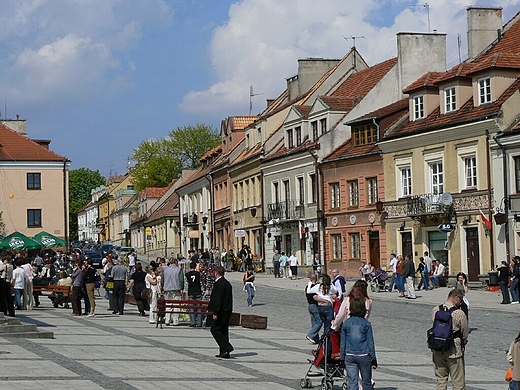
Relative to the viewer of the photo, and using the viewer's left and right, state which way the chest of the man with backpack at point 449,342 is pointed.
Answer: facing away from the viewer and to the right of the viewer

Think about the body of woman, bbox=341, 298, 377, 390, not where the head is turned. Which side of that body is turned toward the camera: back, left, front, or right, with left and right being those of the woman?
back

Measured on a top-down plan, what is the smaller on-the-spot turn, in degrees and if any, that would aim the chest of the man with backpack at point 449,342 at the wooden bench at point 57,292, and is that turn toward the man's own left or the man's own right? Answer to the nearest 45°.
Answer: approximately 90° to the man's own left

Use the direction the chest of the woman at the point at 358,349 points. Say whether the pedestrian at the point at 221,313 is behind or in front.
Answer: in front
